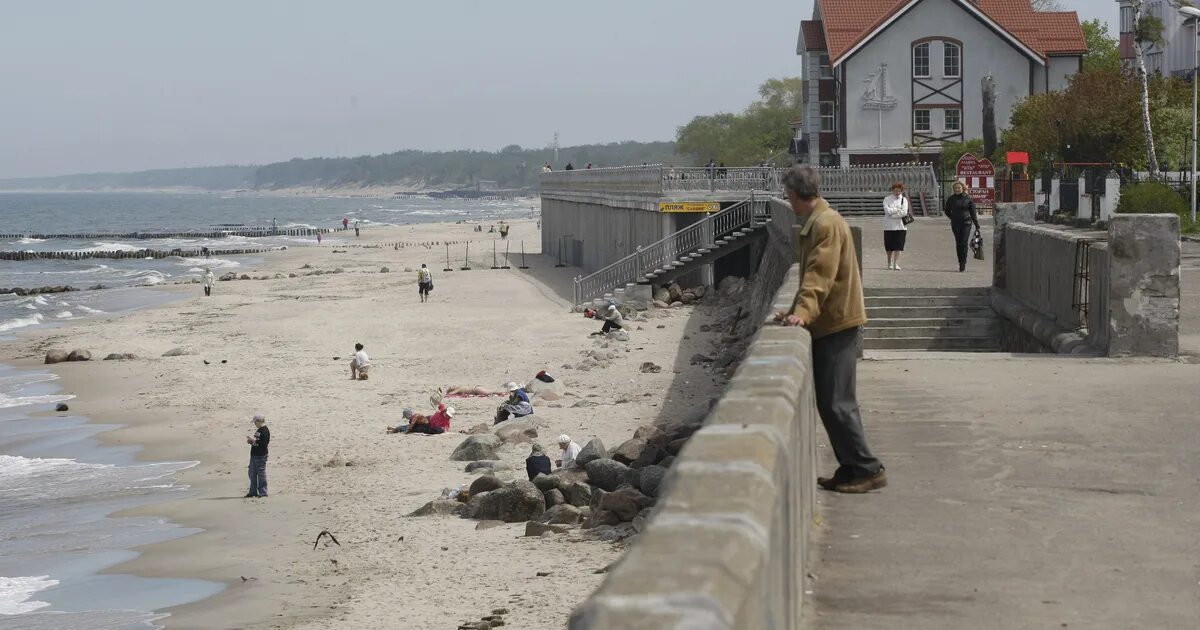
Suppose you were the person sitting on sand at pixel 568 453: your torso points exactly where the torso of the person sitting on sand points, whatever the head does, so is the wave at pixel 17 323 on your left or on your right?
on your right

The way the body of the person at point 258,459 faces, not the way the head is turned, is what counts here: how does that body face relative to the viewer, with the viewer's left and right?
facing to the left of the viewer

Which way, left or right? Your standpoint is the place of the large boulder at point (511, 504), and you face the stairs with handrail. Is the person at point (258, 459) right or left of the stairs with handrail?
left

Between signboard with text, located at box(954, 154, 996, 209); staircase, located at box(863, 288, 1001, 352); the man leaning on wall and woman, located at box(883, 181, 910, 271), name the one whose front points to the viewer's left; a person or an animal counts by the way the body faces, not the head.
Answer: the man leaning on wall

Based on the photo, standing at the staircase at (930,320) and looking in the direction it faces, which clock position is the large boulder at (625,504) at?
The large boulder is roughly at 1 o'clock from the staircase.

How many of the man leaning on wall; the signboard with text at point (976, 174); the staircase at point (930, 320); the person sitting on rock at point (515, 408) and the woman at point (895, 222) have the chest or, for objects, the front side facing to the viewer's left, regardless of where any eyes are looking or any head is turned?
2

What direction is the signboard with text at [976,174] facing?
toward the camera

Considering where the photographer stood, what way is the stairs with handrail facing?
facing to the left of the viewer

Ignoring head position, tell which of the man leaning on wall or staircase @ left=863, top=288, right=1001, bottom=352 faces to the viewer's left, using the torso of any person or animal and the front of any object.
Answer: the man leaning on wall

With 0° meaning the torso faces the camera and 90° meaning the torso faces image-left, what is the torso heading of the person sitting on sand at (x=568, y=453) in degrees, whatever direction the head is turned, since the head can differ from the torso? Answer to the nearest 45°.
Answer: approximately 90°

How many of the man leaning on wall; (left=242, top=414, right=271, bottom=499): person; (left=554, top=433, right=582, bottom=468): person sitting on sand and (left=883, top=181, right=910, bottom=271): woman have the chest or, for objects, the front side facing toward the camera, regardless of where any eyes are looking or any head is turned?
1

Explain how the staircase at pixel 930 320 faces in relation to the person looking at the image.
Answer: facing the viewer

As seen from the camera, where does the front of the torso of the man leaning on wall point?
to the viewer's left

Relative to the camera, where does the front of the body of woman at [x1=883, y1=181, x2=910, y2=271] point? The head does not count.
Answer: toward the camera

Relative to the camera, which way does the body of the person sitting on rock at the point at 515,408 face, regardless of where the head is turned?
to the viewer's left
